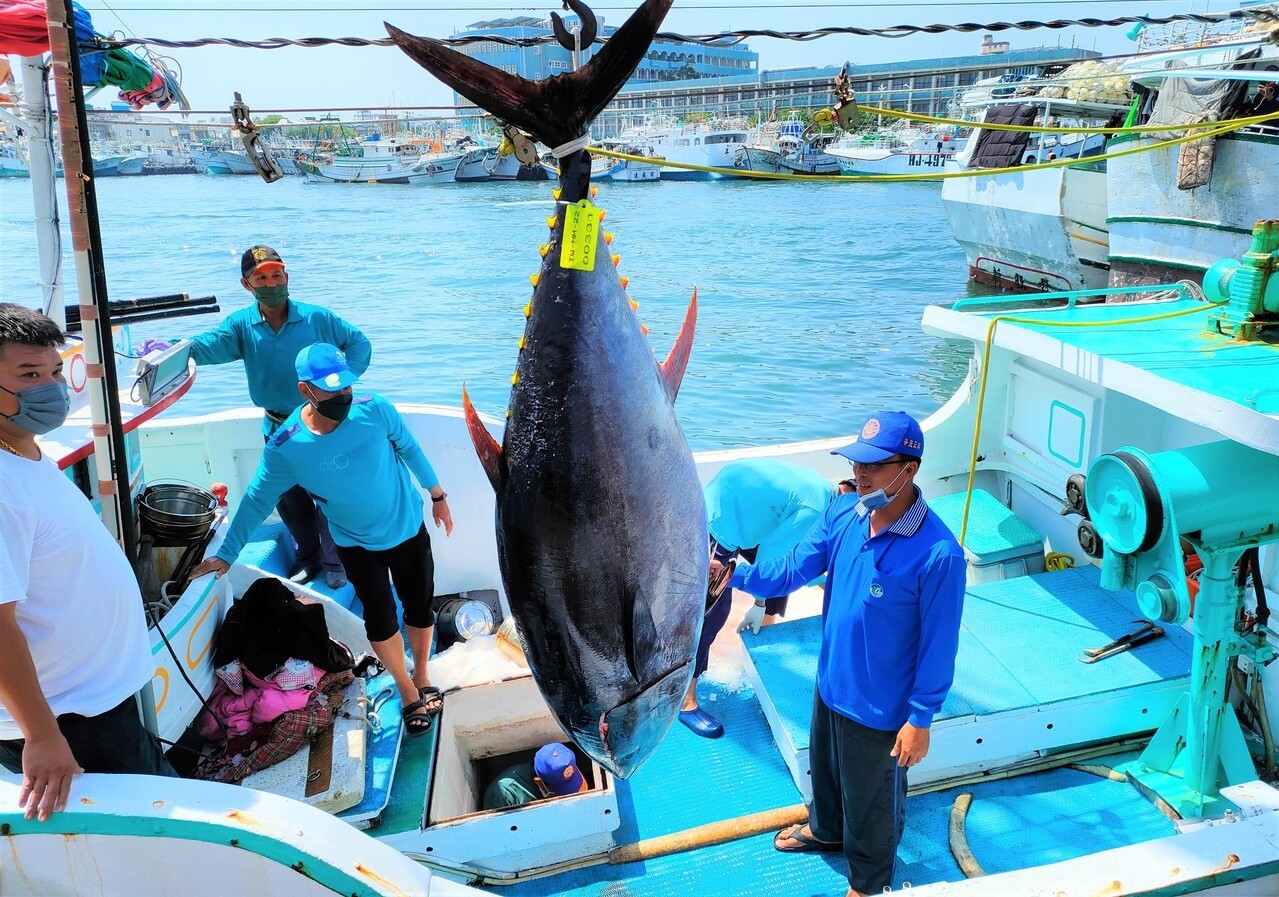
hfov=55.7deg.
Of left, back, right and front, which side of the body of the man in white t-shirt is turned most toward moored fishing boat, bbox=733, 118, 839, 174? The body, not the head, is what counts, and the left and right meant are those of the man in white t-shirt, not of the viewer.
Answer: left

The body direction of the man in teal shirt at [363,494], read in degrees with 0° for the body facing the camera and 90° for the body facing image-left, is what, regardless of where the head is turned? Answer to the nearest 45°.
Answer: approximately 0°

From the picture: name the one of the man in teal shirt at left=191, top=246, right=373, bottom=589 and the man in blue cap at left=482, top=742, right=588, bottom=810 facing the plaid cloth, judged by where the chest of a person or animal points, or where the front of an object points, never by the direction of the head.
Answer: the man in teal shirt

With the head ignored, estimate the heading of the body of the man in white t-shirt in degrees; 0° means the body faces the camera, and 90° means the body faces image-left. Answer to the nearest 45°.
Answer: approximately 315°
